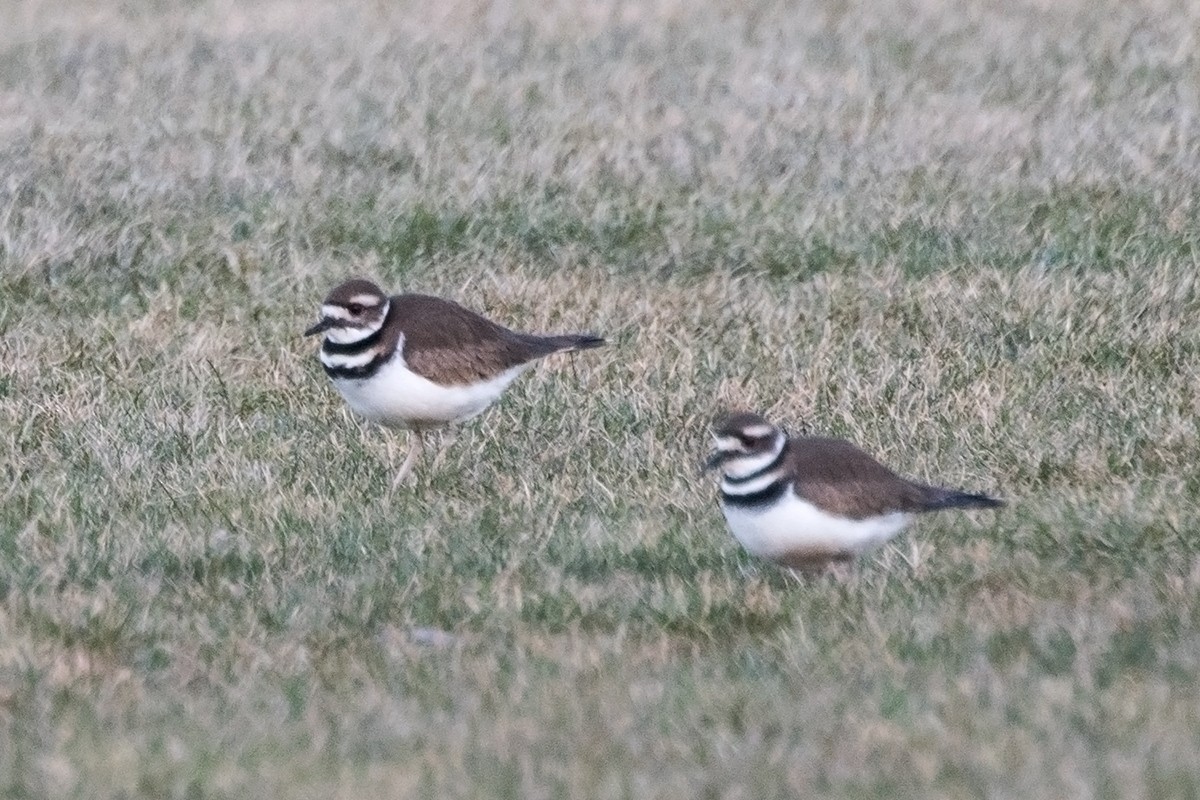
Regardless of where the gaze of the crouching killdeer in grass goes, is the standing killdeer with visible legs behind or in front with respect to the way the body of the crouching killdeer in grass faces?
in front

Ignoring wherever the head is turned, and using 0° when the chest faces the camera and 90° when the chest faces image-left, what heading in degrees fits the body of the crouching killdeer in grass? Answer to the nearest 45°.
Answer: approximately 90°

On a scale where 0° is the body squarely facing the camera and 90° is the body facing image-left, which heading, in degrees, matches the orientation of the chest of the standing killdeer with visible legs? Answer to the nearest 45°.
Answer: approximately 90°

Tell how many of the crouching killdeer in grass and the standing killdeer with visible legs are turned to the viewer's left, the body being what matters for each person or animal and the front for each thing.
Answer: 2

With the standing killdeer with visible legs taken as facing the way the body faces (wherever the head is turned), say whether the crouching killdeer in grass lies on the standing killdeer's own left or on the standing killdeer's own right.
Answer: on the standing killdeer's own left
